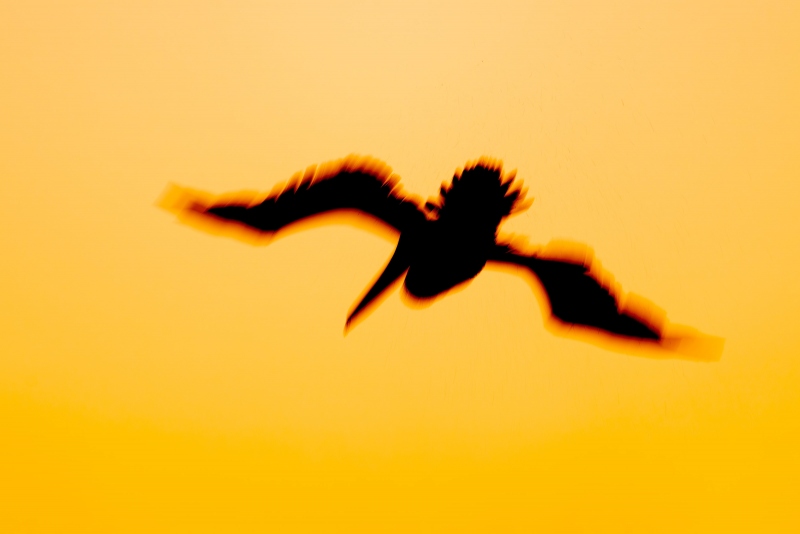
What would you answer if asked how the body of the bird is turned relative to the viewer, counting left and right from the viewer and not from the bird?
facing the viewer and to the left of the viewer
